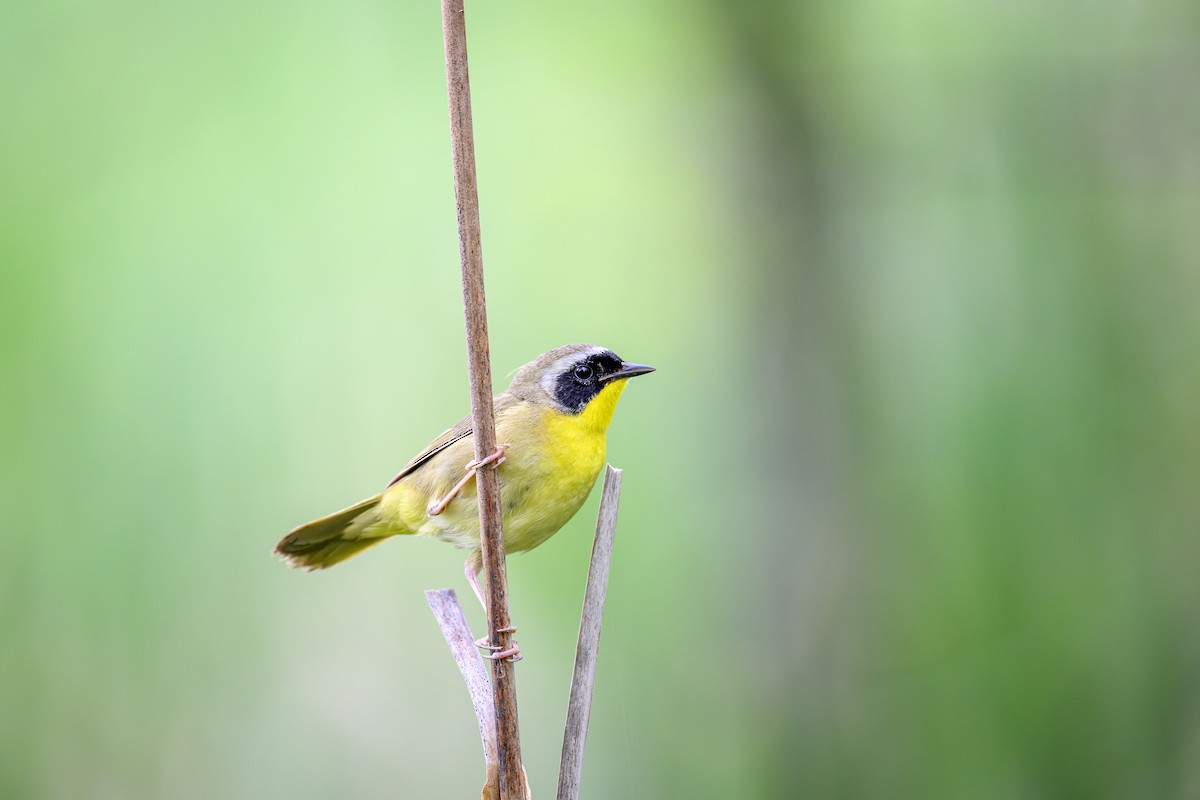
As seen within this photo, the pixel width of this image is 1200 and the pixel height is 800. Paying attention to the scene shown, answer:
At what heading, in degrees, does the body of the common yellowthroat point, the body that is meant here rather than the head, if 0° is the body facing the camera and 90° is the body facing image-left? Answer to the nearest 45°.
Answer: approximately 270°
